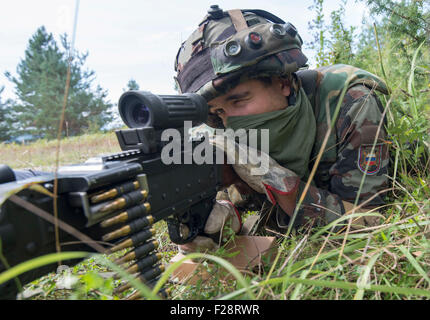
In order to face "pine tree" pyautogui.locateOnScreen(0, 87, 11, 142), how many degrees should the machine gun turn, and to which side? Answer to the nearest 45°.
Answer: approximately 135° to its right

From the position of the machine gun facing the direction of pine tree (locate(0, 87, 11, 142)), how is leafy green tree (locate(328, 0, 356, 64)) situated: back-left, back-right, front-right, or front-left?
front-right

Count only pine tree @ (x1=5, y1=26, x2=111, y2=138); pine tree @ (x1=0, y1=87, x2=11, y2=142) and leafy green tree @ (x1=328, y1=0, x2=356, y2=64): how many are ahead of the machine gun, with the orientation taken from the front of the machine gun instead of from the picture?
0

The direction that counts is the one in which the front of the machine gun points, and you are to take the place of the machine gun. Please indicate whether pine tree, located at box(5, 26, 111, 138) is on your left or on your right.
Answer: on your right

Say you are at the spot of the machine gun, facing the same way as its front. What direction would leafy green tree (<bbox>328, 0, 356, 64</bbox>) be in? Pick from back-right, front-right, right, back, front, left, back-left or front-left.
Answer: back

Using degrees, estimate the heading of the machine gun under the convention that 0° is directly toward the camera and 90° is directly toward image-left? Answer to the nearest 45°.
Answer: approximately 45°
